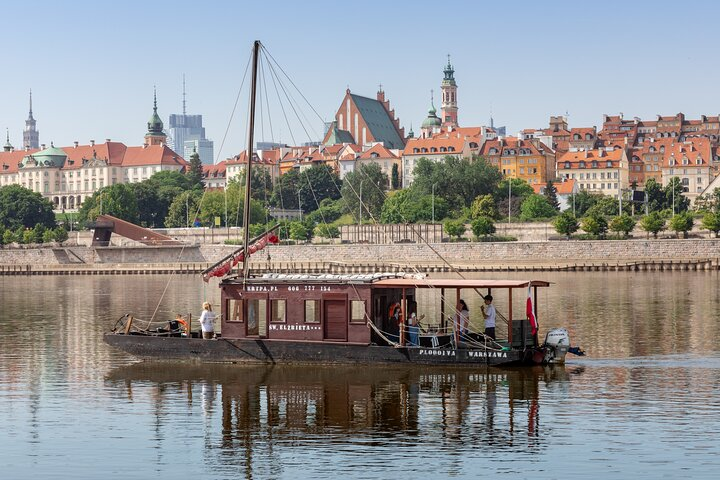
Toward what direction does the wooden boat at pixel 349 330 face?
to the viewer's left

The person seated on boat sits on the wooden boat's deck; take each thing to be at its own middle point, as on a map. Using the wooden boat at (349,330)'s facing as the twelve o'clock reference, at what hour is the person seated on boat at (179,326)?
The person seated on boat is roughly at 1 o'clock from the wooden boat.

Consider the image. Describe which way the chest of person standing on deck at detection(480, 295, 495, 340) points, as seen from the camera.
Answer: to the viewer's left

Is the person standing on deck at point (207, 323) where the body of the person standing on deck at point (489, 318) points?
yes

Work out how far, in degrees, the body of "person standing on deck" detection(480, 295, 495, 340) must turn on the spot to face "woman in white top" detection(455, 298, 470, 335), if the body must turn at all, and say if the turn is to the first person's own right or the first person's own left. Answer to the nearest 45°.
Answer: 0° — they already face them
